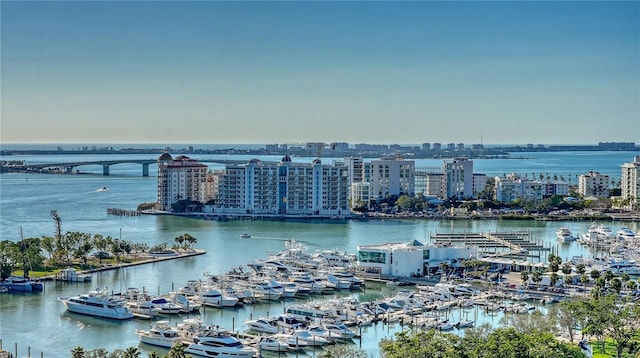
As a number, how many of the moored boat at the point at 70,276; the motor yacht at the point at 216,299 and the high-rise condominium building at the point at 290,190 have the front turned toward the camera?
1

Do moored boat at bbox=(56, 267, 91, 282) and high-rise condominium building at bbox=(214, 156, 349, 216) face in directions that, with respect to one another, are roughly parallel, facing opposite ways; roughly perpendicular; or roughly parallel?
roughly perpendicular

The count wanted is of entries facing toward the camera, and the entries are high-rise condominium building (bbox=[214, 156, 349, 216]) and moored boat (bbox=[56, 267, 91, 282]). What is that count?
1

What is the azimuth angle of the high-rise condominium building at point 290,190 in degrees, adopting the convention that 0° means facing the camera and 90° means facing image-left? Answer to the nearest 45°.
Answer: approximately 0°

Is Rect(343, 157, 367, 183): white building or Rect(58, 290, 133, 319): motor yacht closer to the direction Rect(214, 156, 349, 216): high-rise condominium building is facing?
the motor yacht

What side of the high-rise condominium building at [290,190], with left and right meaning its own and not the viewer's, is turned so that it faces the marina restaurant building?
front
